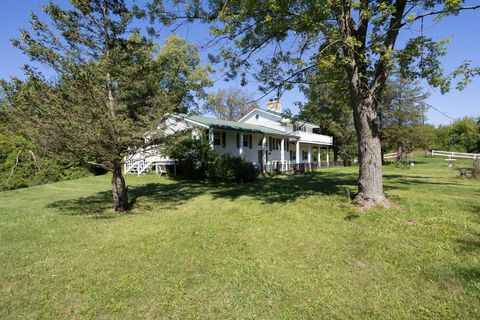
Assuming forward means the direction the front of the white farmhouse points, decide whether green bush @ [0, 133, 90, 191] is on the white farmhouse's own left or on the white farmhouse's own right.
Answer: on the white farmhouse's own right

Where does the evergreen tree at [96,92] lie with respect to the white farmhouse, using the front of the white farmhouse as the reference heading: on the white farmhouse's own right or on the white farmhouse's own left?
on the white farmhouse's own right

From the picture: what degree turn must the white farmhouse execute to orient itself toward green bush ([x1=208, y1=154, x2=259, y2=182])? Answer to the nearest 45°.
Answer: approximately 45° to its right

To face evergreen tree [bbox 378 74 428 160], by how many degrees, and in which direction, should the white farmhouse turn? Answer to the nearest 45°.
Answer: approximately 90° to its left

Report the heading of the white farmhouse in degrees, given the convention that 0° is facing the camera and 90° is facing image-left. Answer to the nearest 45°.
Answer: approximately 315°
